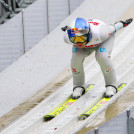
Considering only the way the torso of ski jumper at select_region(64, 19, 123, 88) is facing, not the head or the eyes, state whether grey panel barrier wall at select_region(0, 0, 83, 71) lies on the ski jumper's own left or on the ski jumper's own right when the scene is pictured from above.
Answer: on the ski jumper's own right
